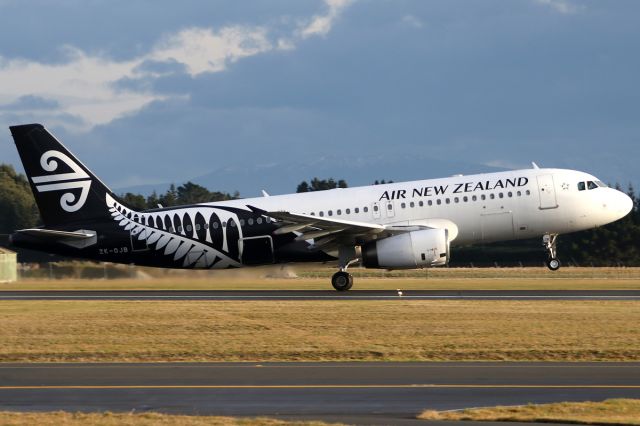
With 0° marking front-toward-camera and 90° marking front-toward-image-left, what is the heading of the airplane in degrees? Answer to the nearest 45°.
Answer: approximately 270°
